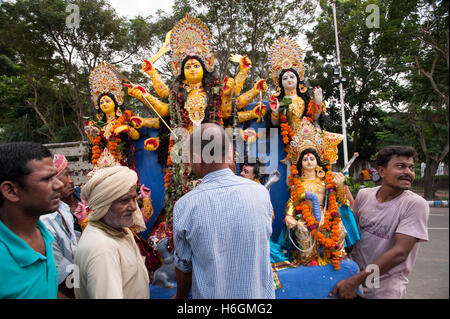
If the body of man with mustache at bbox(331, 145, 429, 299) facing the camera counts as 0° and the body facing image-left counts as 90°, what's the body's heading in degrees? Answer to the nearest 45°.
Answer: approximately 45°

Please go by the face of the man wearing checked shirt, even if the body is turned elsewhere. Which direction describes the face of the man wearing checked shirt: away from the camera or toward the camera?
away from the camera

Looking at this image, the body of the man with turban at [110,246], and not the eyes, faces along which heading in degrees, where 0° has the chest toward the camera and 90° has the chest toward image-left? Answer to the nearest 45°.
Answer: approximately 315°

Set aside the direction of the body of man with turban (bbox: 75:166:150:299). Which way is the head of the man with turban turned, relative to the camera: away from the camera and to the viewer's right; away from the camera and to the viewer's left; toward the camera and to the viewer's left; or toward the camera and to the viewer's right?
toward the camera and to the viewer's right

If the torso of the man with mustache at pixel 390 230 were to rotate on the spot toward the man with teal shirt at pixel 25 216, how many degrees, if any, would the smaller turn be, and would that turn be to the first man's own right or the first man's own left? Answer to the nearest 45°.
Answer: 0° — they already face them

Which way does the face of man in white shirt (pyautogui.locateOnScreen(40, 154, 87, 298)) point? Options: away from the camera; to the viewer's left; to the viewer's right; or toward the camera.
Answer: to the viewer's right

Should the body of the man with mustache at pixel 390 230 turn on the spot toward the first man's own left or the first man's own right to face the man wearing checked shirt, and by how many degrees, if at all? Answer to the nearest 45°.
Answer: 0° — they already face them
